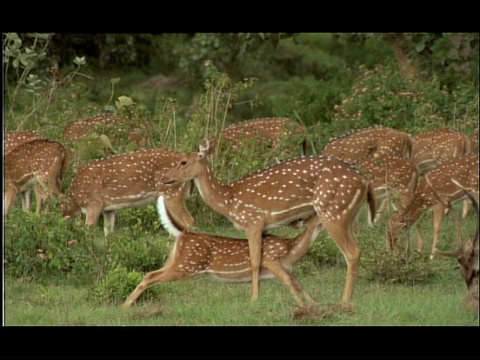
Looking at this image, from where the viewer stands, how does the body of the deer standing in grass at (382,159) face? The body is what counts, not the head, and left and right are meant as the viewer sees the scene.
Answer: facing to the left of the viewer

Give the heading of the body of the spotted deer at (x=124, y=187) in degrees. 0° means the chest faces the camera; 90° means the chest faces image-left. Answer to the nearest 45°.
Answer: approximately 90°

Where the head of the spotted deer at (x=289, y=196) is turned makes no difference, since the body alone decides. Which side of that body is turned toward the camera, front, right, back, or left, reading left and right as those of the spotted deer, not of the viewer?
left

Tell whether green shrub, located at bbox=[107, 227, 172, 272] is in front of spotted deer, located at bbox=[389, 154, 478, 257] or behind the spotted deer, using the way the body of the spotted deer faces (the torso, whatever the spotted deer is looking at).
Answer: in front

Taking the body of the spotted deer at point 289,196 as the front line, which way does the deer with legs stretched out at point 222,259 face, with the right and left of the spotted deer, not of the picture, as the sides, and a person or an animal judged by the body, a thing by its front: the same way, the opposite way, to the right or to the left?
the opposite way

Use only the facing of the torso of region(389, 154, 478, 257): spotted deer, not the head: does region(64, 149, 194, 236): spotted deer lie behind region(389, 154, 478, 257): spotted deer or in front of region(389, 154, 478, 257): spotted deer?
in front

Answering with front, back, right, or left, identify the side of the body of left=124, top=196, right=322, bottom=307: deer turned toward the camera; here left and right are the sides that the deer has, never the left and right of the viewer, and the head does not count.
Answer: right

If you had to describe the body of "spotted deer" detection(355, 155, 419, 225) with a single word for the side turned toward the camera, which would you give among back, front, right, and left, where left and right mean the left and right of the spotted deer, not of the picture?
left

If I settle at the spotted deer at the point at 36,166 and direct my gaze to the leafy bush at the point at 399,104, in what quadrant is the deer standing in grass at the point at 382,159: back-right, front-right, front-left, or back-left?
front-right
